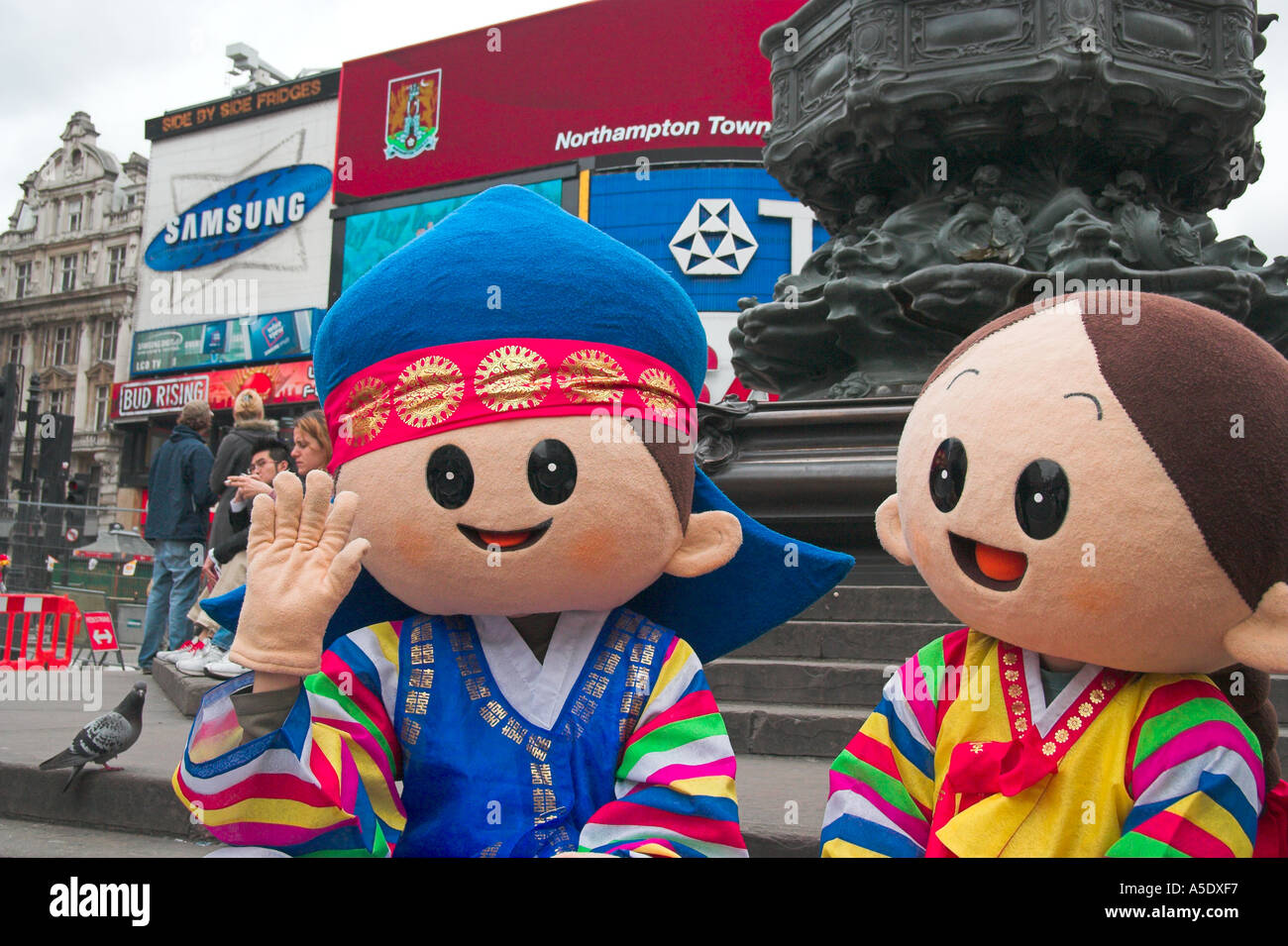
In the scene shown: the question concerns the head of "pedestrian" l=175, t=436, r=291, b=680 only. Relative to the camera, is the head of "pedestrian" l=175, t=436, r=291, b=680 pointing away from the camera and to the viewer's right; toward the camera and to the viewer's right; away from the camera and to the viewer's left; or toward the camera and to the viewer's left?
toward the camera and to the viewer's left

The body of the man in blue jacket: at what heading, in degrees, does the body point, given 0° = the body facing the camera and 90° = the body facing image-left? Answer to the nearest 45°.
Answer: approximately 225°

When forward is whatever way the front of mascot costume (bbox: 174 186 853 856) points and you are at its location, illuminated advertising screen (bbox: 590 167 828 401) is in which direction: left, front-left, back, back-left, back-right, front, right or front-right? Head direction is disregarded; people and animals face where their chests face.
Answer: back

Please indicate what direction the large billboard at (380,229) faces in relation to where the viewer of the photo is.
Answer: facing the viewer and to the left of the viewer

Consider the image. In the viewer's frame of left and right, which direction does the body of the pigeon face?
facing to the right of the viewer

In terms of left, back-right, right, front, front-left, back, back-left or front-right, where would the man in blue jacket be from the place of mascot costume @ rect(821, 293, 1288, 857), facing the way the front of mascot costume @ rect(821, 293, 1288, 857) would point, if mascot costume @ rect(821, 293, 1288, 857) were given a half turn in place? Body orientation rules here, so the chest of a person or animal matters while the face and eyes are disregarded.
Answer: left

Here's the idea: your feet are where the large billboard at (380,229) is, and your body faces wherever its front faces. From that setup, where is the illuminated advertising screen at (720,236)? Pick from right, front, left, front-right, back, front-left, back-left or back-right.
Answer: left

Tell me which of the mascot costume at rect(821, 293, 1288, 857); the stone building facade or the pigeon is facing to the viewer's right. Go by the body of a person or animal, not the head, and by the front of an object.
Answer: the pigeon

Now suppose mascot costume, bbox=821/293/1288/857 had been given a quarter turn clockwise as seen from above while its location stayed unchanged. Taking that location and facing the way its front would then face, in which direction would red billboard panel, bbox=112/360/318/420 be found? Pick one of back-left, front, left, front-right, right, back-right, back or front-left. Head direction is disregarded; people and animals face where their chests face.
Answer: front

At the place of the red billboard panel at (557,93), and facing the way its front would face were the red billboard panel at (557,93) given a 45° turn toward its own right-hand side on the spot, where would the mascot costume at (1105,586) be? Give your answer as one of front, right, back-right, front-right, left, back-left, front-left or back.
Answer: left
